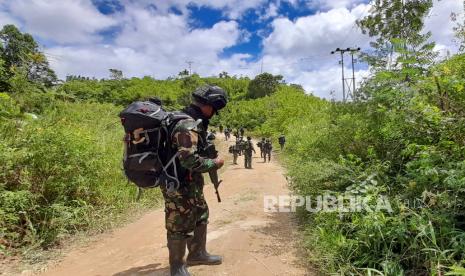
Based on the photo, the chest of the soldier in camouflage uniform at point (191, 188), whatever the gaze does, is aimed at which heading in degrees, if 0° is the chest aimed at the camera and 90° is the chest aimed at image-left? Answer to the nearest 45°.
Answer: approximately 270°

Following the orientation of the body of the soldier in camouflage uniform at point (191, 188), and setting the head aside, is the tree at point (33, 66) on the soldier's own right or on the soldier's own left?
on the soldier's own left
